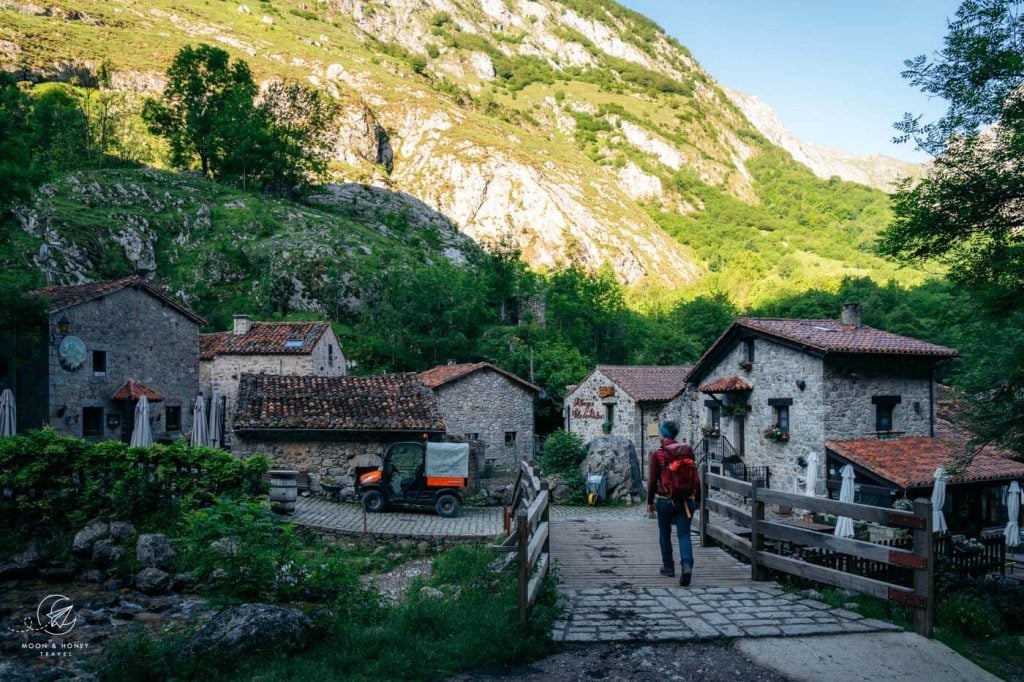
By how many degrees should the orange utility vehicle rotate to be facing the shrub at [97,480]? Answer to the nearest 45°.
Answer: approximately 45° to its left

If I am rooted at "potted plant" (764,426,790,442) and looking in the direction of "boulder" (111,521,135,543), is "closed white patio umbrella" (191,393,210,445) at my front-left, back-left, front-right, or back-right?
front-right

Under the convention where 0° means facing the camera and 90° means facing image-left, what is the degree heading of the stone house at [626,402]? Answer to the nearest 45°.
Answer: approximately 45°

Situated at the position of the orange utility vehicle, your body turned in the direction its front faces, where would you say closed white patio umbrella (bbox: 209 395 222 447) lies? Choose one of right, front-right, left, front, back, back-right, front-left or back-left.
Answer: front-right

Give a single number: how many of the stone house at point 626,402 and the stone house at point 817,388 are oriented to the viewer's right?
0

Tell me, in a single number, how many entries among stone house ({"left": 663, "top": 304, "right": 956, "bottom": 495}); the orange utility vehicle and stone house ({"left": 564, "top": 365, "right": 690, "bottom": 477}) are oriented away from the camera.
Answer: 0

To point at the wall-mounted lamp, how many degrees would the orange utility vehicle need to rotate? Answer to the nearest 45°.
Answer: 0° — it already faces it

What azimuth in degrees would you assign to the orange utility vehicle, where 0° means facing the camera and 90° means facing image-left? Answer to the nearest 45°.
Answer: approximately 90°

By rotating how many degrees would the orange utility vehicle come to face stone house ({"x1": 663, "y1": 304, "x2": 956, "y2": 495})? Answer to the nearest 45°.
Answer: approximately 180°

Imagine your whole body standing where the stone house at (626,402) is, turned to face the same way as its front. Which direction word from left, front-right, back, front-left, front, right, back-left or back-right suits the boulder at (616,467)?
front-left

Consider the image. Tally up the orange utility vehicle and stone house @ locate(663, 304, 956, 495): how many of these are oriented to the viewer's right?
0

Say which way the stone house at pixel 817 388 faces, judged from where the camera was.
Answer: facing the viewer and to the left of the viewer

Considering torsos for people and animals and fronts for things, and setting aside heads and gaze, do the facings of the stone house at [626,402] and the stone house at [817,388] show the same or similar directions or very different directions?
same or similar directions

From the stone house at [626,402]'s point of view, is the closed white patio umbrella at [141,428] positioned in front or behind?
in front
